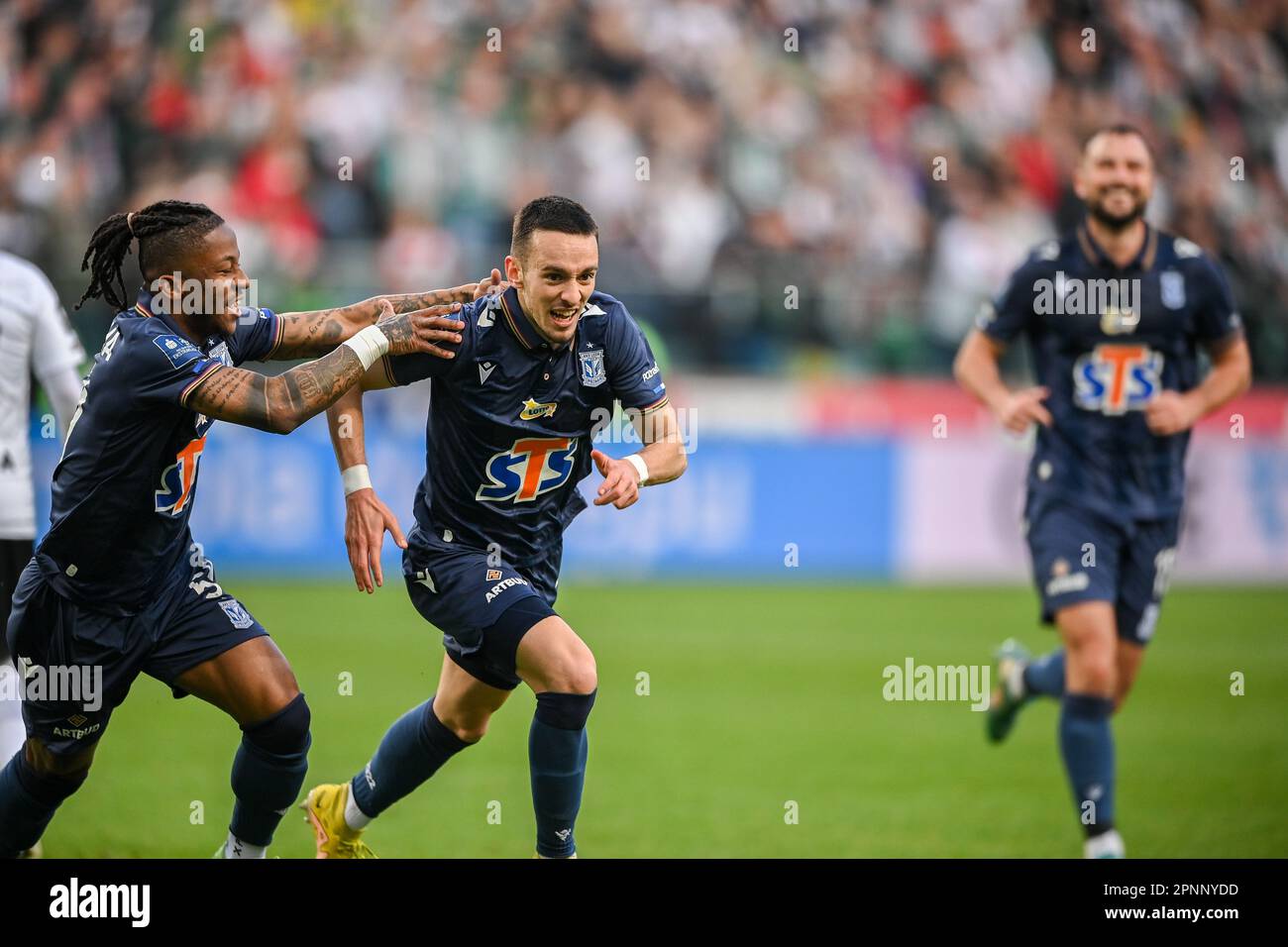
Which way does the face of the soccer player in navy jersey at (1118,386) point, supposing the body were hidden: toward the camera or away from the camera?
toward the camera

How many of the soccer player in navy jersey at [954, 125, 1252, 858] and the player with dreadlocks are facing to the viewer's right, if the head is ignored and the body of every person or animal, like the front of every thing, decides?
1

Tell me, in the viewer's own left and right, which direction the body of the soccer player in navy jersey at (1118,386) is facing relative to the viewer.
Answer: facing the viewer

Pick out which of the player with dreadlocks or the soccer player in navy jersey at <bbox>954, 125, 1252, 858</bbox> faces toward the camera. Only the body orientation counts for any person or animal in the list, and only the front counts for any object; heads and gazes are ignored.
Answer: the soccer player in navy jersey

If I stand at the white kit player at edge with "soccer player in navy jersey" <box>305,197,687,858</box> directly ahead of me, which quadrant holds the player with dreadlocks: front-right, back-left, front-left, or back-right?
front-right

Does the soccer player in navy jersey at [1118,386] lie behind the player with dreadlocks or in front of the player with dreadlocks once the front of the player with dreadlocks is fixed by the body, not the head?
in front

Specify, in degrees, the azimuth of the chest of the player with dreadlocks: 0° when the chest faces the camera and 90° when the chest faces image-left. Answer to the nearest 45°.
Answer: approximately 270°

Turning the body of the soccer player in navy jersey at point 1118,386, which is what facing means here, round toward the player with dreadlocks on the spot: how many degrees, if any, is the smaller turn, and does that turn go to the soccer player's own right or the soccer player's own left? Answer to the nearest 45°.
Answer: approximately 45° to the soccer player's own right

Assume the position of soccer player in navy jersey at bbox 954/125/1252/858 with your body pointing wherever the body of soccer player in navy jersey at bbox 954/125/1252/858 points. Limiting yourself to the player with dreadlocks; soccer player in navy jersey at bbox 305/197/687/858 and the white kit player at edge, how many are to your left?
0

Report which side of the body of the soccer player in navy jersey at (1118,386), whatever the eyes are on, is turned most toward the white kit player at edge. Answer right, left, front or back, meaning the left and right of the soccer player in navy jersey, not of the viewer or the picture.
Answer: right

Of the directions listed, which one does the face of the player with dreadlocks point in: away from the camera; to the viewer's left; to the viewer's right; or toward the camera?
to the viewer's right

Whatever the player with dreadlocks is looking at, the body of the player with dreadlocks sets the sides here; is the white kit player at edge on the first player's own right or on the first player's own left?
on the first player's own left

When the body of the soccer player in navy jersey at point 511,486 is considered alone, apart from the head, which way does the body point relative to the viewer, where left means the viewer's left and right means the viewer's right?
facing the viewer and to the right of the viewer

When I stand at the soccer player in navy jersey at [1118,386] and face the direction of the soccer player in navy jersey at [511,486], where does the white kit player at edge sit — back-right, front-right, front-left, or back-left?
front-right
